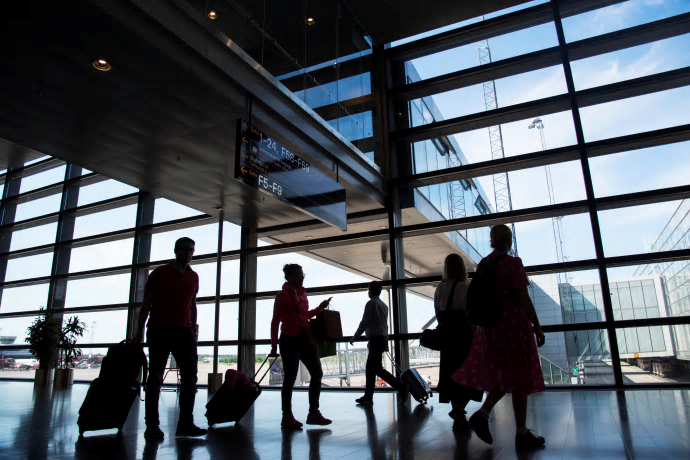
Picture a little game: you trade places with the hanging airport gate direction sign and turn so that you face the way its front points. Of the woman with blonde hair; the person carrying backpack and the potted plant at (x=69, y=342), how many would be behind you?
1

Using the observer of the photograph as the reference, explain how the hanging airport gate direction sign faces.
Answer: facing the viewer and to the right of the viewer

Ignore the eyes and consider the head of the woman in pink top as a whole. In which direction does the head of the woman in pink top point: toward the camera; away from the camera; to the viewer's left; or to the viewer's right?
to the viewer's right

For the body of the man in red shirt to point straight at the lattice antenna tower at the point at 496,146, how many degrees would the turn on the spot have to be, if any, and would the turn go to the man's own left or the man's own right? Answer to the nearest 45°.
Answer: approximately 90° to the man's own left

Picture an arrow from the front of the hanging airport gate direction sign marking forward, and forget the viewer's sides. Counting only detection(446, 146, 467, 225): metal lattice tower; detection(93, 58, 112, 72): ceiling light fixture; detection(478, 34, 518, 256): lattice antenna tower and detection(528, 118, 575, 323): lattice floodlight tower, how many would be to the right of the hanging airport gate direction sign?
1

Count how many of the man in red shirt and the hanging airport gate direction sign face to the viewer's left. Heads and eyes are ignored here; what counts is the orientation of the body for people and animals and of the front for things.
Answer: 0

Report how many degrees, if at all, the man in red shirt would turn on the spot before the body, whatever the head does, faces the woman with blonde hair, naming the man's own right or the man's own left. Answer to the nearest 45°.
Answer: approximately 45° to the man's own left

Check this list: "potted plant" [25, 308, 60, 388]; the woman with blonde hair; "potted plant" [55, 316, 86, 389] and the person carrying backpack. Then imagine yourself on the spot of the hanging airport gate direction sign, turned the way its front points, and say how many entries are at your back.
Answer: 2
